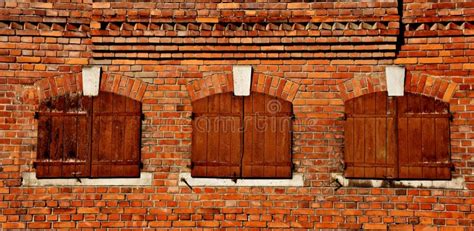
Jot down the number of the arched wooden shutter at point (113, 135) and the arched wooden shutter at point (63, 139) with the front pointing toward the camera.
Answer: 2

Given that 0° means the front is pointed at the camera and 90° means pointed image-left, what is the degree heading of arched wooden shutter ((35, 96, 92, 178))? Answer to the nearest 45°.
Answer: approximately 0°

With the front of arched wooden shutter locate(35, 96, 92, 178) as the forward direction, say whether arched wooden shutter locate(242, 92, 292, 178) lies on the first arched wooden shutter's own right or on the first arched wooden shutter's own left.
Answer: on the first arched wooden shutter's own left

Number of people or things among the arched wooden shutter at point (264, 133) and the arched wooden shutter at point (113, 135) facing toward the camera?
2

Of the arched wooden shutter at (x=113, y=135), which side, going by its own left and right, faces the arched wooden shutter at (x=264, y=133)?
left

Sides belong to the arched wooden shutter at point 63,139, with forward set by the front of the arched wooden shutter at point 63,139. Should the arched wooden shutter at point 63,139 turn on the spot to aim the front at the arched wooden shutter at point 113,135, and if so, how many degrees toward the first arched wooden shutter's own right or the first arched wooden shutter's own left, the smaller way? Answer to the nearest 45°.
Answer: approximately 90° to the first arched wooden shutter's own left

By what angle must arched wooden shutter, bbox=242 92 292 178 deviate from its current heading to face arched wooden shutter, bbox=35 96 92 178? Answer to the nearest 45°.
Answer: approximately 90° to its right

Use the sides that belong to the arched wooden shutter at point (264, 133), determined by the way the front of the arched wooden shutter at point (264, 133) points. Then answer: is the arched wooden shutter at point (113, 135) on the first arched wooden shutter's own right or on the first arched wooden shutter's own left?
on the first arched wooden shutter's own right

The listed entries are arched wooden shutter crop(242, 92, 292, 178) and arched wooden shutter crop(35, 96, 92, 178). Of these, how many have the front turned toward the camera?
2

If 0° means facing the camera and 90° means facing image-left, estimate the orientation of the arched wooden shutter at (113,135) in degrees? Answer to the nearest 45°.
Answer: approximately 0°

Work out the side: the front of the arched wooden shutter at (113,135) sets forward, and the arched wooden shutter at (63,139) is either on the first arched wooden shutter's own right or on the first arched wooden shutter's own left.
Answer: on the first arched wooden shutter's own right
